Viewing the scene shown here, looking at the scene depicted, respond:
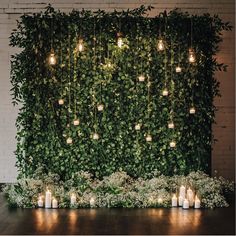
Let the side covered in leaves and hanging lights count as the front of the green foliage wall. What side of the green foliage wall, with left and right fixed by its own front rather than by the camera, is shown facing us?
front
